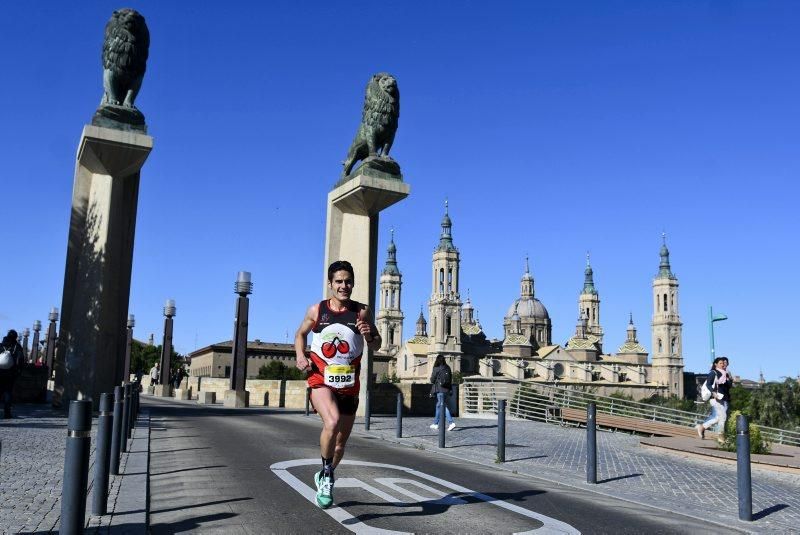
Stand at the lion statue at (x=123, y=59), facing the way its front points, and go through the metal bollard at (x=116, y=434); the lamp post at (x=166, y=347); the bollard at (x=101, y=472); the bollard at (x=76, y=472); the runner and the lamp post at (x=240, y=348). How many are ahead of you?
4

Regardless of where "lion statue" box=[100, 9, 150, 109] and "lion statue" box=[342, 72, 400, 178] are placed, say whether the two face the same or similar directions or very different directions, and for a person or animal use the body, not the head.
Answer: same or similar directions

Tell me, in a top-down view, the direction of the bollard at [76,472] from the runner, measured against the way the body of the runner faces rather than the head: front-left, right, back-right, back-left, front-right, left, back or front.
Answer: front-right

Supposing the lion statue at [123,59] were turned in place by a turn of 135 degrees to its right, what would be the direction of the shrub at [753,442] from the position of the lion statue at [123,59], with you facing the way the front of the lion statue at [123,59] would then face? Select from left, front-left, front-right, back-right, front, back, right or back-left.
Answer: back

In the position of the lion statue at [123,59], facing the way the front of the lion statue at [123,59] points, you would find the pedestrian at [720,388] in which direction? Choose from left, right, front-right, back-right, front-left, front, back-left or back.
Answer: front-left

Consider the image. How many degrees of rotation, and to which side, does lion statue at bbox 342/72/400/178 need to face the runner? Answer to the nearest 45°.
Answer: approximately 45° to its right

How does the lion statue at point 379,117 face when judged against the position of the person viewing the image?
facing the viewer and to the right of the viewer

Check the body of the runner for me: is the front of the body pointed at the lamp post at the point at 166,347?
no

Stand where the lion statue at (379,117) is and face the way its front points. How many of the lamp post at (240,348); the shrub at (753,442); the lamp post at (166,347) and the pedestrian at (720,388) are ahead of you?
2

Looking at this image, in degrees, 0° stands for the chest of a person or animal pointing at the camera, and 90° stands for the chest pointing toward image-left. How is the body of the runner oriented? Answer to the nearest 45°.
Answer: approximately 0°

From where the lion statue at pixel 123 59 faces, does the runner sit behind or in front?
in front

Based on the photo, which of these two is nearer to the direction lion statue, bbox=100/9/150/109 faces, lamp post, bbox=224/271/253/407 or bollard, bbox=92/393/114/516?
the bollard

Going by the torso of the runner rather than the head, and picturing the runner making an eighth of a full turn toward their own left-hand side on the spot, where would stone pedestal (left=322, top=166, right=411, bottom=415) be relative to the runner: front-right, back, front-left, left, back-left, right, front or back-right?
back-left

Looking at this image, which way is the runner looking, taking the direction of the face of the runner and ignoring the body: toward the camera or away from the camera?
toward the camera
